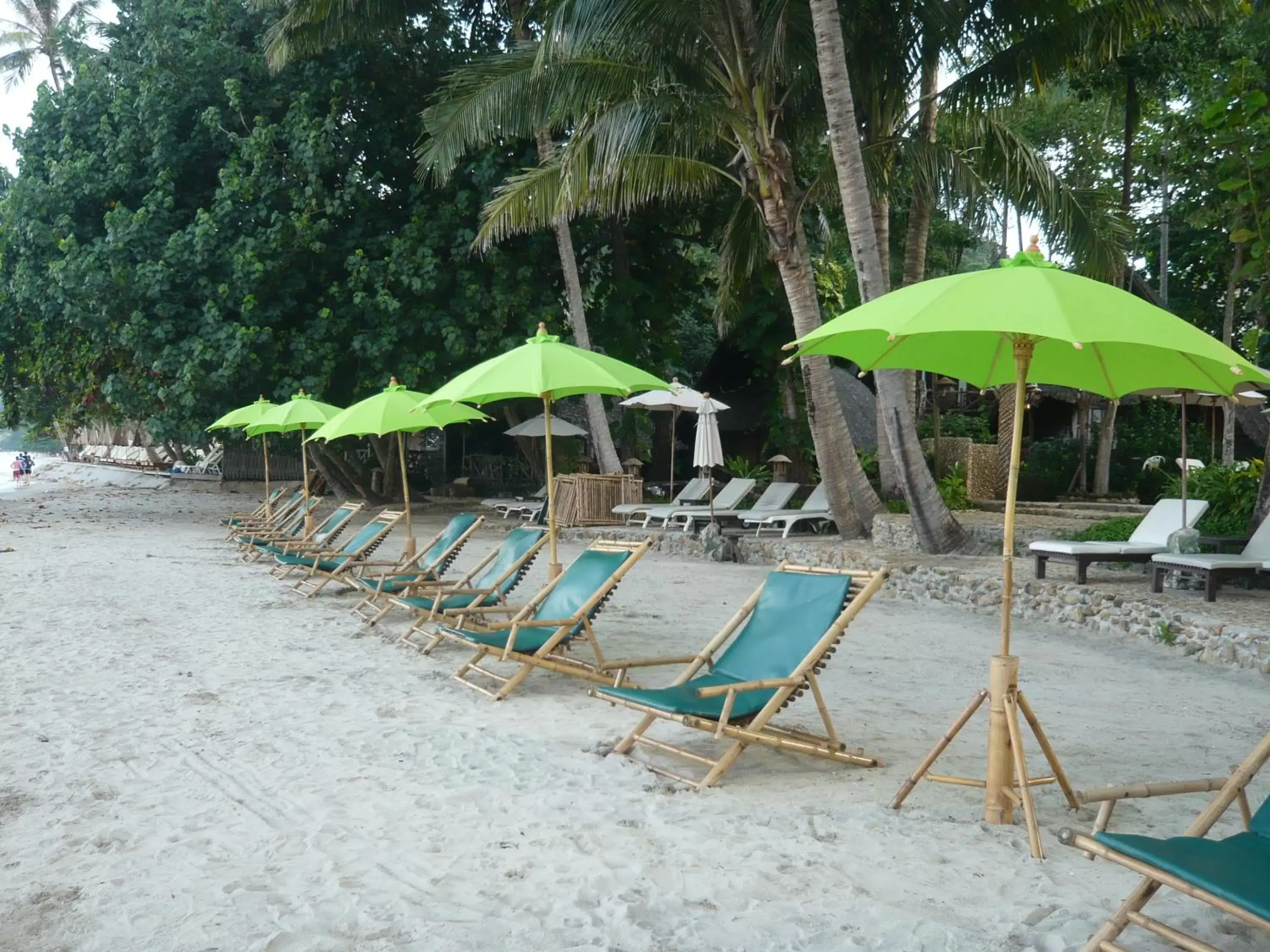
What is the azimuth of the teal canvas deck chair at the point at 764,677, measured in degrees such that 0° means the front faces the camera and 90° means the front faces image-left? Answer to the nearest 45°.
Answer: approximately 45°

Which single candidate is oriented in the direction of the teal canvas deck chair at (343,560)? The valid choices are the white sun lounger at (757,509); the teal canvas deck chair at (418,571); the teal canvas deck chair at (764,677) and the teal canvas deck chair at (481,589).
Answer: the white sun lounger

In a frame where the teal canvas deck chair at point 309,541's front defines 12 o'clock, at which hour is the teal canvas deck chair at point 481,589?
the teal canvas deck chair at point 481,589 is roughly at 10 o'clock from the teal canvas deck chair at point 309,541.

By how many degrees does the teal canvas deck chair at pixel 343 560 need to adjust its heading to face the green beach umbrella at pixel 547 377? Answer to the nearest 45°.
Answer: approximately 45° to its left

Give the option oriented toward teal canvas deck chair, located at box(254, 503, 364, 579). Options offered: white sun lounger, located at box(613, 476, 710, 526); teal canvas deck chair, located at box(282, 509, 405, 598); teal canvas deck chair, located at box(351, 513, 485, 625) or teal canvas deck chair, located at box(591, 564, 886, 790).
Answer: the white sun lounger

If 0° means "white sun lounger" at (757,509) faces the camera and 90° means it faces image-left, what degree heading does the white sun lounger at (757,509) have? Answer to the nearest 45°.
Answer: approximately 45°

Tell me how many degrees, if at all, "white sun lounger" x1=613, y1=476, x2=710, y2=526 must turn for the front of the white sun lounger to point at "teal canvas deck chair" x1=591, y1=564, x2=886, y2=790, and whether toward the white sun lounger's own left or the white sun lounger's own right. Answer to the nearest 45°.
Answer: approximately 45° to the white sun lounger's own left

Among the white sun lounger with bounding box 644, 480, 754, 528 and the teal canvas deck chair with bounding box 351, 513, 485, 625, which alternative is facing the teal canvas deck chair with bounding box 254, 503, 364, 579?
the white sun lounger

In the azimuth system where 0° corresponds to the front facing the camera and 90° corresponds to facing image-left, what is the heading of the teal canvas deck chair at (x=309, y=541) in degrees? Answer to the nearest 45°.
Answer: approximately 45°

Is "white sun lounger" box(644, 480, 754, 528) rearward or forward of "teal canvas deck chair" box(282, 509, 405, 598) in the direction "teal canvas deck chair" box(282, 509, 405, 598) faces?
rearward
